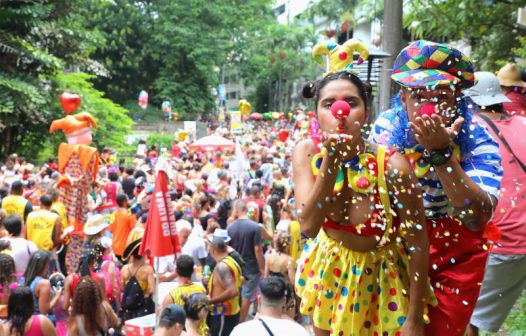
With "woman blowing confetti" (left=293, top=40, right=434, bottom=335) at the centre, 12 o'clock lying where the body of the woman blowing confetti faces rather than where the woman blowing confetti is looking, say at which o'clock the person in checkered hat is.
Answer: The person in checkered hat is roughly at 8 o'clock from the woman blowing confetti.

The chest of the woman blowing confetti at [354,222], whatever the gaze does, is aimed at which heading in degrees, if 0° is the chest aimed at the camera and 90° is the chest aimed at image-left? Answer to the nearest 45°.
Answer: approximately 0°

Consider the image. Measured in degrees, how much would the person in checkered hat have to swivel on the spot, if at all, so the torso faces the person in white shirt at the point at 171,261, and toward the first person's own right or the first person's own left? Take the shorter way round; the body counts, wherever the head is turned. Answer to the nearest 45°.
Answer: approximately 135° to the first person's own right

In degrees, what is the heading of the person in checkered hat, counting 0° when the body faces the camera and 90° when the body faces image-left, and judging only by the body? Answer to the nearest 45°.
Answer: approximately 0°

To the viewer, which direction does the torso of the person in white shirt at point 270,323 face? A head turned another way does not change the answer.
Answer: away from the camera

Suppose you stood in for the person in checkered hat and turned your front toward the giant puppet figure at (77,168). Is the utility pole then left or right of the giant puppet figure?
right

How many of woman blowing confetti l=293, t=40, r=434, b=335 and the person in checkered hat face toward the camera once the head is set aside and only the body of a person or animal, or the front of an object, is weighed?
2

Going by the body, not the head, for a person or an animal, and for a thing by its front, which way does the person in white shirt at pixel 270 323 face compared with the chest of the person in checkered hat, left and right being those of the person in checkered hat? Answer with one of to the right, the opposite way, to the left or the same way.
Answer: the opposite way

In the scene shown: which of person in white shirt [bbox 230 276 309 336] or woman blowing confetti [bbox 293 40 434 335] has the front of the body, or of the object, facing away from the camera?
the person in white shirt

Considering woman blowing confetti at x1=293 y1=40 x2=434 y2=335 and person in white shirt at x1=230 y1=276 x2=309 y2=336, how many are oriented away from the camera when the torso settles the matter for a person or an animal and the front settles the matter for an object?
1

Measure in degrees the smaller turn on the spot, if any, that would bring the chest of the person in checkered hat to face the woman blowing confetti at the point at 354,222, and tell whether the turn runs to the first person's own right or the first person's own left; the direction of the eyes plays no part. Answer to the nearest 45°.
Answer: approximately 45° to the first person's own right
